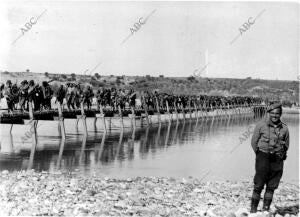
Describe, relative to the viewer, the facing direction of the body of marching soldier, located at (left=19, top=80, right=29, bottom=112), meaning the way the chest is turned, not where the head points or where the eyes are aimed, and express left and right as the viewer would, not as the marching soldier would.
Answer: facing to the left of the viewer

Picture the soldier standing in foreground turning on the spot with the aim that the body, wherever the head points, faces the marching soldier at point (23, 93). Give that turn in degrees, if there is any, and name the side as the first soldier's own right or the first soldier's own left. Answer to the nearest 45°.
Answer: approximately 135° to the first soldier's own right

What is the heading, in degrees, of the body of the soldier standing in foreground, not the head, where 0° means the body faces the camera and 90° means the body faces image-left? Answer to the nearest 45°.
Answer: approximately 0°

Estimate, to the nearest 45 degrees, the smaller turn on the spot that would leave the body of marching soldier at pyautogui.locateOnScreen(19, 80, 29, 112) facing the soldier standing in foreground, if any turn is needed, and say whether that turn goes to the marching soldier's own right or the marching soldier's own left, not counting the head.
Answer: approximately 90° to the marching soldier's own left

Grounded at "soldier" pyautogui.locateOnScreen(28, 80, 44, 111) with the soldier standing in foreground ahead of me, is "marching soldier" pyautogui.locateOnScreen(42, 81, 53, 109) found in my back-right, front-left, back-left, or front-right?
back-left

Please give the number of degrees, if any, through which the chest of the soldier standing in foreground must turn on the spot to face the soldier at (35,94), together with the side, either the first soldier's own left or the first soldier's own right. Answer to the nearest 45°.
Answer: approximately 135° to the first soldier's own right
